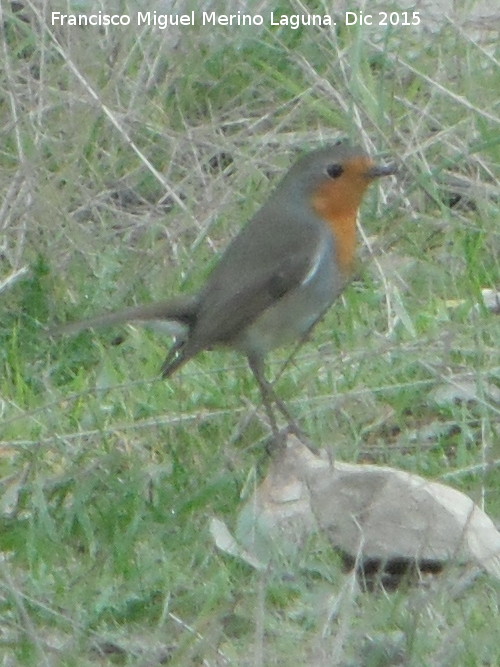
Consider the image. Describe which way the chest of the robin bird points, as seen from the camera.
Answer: to the viewer's right
